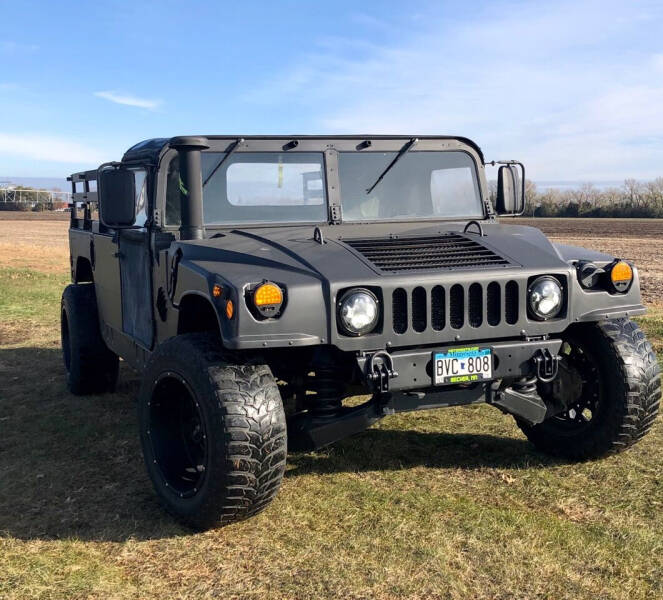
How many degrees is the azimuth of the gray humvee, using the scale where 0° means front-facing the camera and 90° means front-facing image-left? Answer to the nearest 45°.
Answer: approximately 315°
